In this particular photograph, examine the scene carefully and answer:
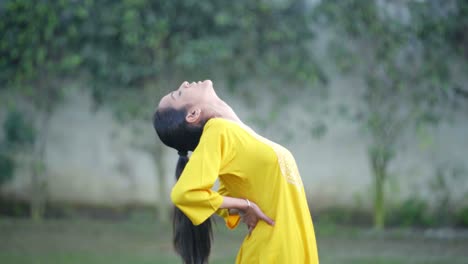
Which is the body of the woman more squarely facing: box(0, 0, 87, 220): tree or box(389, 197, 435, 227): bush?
the bush

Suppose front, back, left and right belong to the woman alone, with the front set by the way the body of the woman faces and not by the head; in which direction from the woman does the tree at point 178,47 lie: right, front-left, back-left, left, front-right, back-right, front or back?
left

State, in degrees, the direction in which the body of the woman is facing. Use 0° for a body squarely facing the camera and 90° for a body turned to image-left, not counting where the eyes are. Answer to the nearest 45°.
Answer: approximately 270°

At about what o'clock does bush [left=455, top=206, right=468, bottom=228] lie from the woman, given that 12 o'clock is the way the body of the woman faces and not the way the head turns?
The bush is roughly at 10 o'clock from the woman.

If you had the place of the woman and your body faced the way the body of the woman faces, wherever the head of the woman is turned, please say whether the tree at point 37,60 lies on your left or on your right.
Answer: on your left
